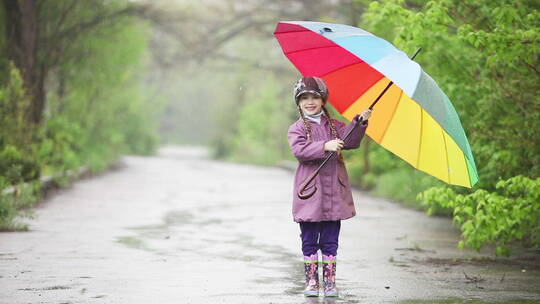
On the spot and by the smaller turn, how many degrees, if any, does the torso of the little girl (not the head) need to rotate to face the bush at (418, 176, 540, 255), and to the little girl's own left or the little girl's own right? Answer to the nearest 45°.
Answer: approximately 135° to the little girl's own left

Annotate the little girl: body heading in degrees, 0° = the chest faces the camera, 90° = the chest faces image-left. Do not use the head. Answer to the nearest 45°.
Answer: approximately 0°
